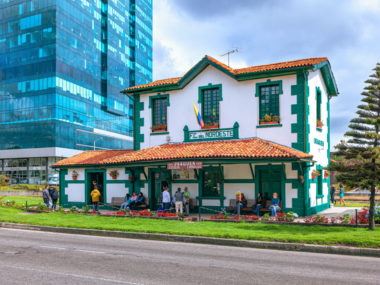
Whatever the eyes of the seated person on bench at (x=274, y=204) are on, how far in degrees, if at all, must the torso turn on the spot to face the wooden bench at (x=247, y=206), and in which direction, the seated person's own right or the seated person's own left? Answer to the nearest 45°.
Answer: approximately 135° to the seated person's own right

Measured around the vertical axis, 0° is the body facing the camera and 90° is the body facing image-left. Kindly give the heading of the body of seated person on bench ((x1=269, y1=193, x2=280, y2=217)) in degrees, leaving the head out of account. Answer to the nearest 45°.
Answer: approximately 0°

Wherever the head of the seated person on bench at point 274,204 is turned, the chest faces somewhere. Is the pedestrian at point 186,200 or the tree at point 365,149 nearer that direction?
the tree

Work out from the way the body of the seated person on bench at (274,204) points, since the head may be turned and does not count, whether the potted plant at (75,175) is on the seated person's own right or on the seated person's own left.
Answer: on the seated person's own right

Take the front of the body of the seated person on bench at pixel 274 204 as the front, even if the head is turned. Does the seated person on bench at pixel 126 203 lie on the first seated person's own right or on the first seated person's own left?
on the first seated person's own right

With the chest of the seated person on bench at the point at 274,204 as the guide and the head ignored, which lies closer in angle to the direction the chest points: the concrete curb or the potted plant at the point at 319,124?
the concrete curb
